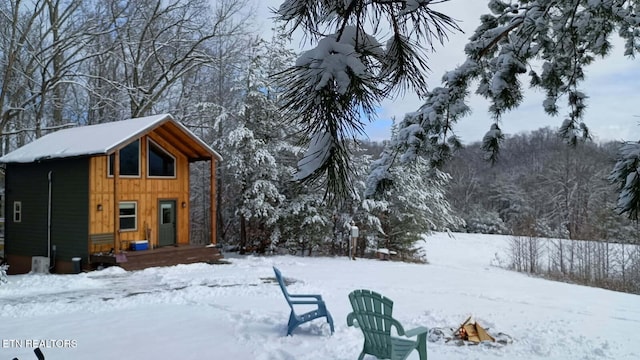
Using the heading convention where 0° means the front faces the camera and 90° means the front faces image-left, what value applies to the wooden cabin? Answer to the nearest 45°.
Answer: approximately 315°

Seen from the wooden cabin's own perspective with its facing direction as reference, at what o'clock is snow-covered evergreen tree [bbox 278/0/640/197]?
The snow-covered evergreen tree is roughly at 1 o'clock from the wooden cabin.

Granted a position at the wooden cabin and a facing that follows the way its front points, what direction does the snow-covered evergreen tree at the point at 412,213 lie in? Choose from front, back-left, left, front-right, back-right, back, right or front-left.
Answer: front-left
